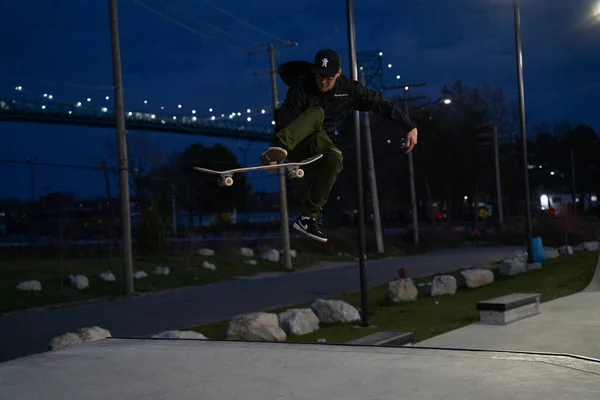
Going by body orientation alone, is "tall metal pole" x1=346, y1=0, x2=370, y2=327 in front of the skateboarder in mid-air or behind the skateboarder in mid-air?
behind

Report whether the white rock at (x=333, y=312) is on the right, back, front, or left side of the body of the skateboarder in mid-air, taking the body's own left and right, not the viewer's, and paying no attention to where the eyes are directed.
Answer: back

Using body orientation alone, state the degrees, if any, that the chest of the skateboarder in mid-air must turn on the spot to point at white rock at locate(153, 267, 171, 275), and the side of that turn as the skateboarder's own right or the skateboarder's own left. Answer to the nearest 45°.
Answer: approximately 180°

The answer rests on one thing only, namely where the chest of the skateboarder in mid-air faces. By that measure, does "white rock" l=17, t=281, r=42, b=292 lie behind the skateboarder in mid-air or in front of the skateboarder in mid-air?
behind

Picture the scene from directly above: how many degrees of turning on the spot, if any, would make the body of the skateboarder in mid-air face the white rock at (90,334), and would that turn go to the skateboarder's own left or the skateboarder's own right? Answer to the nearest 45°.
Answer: approximately 135° to the skateboarder's own right

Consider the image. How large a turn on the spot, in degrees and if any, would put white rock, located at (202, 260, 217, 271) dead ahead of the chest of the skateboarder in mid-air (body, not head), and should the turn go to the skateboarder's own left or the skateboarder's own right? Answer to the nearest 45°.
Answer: approximately 180°

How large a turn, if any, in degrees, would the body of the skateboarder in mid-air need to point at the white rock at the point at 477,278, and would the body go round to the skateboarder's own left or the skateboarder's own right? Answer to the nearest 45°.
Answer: approximately 180°

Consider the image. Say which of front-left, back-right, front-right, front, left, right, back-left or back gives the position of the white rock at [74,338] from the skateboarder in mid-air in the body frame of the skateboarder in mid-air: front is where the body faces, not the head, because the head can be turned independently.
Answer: back-right

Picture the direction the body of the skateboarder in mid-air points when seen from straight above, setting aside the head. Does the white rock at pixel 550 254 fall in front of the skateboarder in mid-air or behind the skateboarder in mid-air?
behind

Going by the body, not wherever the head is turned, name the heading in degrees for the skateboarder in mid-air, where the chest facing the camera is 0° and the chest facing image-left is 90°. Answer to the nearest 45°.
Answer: approximately 0°

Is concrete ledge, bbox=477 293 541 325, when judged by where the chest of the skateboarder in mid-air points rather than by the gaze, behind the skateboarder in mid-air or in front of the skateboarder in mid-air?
behind

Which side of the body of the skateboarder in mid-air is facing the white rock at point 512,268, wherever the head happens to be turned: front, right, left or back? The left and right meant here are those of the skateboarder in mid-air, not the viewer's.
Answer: back

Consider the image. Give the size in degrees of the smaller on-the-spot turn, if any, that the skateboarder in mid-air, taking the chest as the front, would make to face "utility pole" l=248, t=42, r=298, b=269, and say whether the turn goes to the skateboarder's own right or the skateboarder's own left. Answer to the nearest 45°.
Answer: approximately 180°
